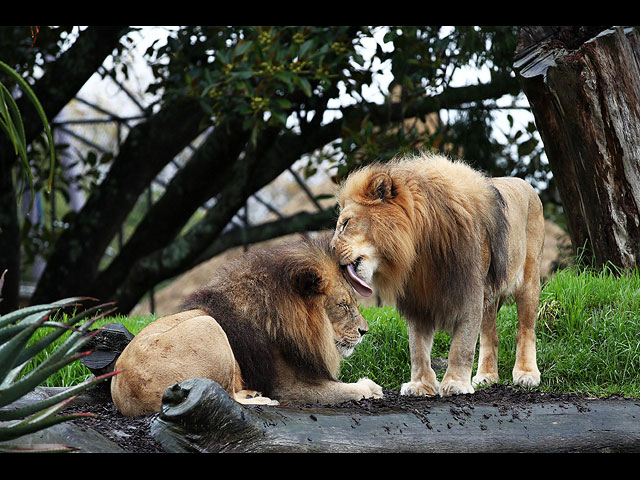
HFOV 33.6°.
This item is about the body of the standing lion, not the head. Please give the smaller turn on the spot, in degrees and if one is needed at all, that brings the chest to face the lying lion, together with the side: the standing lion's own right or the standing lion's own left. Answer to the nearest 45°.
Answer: approximately 45° to the standing lion's own right

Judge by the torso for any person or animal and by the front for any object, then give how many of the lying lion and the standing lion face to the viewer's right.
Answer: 1

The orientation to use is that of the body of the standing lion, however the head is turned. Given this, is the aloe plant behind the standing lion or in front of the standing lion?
in front

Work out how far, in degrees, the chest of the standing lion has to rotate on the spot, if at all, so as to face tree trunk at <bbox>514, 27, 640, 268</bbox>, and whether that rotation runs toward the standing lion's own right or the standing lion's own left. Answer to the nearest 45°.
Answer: approximately 180°

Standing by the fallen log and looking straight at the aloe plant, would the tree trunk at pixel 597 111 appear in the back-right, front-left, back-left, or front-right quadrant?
back-right

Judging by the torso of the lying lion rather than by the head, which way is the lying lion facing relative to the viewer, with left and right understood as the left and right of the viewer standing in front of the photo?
facing to the right of the viewer

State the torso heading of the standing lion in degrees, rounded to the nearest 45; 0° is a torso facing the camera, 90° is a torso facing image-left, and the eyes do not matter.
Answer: approximately 45°
